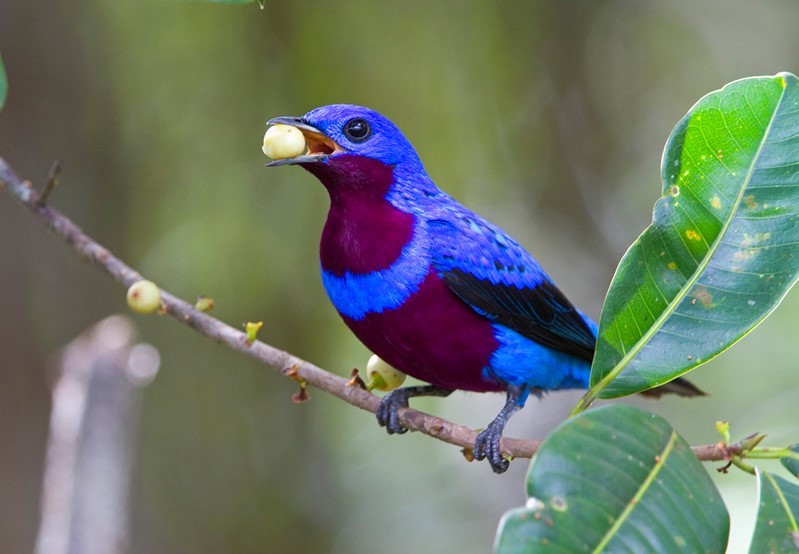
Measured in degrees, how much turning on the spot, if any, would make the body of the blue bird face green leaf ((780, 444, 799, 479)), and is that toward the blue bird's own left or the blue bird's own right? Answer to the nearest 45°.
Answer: approximately 135° to the blue bird's own left

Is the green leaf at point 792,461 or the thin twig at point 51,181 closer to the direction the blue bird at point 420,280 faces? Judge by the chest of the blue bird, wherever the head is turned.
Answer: the thin twig

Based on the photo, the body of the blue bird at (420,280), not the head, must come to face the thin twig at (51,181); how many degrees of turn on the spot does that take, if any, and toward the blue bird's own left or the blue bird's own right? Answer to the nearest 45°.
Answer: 0° — it already faces it

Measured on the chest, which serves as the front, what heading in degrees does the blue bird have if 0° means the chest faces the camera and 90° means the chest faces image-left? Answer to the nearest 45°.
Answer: approximately 90°
